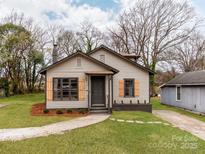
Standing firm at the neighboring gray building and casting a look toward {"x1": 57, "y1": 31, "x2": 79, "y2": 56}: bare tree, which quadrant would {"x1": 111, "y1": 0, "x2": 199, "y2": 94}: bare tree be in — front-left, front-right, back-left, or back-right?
front-right

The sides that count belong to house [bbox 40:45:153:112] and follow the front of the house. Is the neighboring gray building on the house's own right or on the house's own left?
on the house's own left

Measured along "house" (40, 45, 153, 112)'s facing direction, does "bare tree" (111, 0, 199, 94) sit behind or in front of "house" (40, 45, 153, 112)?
behind

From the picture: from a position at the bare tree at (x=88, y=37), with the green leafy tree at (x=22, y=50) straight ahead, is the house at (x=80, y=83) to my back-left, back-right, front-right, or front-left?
front-left

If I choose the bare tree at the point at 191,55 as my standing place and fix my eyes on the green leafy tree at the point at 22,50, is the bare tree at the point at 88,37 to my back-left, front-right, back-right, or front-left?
front-right

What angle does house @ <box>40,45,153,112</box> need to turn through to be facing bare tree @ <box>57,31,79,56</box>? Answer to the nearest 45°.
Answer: approximately 180°

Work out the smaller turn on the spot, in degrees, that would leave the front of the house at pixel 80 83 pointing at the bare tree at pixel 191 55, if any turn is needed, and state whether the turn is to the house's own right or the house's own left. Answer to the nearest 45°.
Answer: approximately 135° to the house's own left

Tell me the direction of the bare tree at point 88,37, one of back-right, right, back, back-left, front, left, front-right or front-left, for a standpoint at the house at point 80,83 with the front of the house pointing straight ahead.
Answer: back

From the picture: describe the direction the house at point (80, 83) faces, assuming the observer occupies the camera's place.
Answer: facing the viewer
